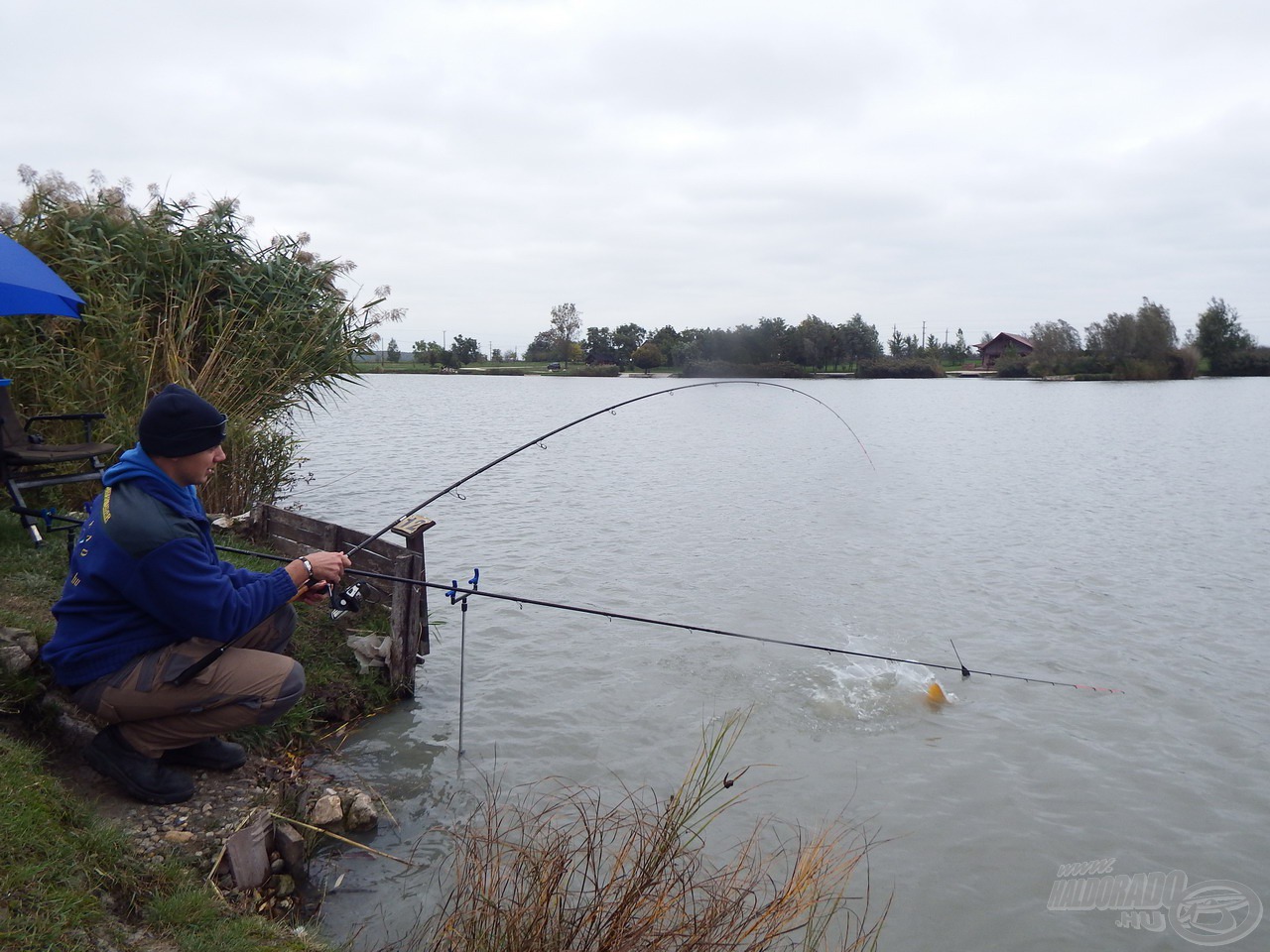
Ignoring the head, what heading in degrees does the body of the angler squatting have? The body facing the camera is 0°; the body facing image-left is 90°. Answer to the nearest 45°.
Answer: approximately 270°

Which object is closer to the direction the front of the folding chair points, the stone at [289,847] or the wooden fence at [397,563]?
the wooden fence

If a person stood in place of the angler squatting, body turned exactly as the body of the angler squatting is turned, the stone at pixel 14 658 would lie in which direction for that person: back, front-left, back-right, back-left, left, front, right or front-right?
back-left

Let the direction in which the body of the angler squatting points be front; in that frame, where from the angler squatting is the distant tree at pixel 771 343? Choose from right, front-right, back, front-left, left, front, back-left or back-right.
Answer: front-left

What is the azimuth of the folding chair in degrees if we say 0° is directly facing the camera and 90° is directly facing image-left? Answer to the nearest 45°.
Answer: approximately 270°

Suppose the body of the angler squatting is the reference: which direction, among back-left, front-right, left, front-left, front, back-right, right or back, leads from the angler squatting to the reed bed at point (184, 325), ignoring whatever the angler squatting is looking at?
left

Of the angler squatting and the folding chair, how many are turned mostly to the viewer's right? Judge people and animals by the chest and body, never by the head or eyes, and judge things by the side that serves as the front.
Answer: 2

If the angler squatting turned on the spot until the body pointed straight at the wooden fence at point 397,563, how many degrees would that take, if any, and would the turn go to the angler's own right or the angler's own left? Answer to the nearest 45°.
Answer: approximately 45° to the angler's own left

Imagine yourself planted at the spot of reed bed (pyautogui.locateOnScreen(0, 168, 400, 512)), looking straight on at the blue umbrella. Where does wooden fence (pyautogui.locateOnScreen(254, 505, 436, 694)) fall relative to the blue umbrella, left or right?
left
